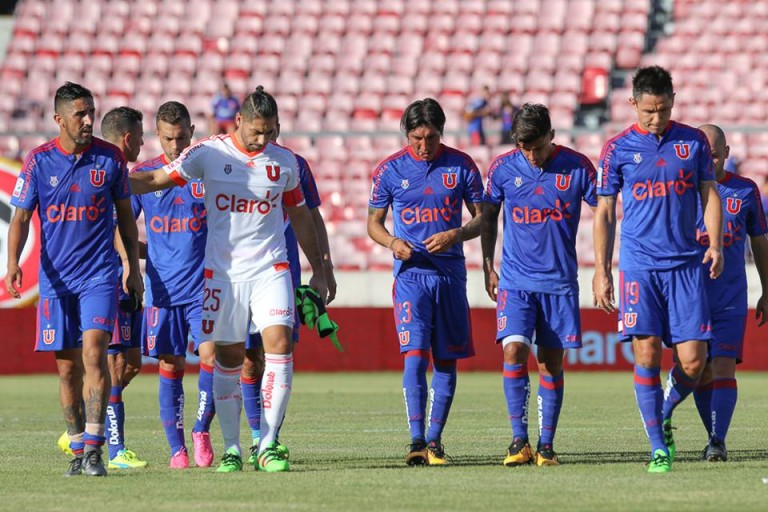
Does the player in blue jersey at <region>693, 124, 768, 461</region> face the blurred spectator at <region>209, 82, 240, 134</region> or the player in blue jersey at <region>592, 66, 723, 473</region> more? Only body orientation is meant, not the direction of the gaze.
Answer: the player in blue jersey

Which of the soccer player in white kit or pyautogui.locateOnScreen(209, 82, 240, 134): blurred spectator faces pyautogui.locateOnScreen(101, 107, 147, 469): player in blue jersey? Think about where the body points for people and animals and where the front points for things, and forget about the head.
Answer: the blurred spectator

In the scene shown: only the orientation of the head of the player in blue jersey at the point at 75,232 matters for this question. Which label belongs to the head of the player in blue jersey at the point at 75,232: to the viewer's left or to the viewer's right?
to the viewer's right

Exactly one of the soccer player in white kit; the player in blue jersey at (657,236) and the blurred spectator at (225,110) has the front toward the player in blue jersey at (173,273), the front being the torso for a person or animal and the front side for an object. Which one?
the blurred spectator

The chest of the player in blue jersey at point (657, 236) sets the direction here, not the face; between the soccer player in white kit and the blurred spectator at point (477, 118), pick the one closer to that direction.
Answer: the soccer player in white kit

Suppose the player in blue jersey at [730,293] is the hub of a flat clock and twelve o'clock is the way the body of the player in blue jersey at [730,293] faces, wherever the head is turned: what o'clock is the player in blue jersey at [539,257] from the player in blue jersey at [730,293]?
the player in blue jersey at [539,257] is roughly at 2 o'clock from the player in blue jersey at [730,293].

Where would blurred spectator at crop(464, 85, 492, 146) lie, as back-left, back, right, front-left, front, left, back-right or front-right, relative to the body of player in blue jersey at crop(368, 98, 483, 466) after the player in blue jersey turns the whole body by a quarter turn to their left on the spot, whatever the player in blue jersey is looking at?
left

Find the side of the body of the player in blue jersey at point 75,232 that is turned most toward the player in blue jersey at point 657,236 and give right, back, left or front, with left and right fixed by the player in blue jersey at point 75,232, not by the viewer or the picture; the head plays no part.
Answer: left

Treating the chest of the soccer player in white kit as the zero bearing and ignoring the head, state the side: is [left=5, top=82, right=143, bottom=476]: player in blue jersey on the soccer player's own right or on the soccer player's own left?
on the soccer player's own right
